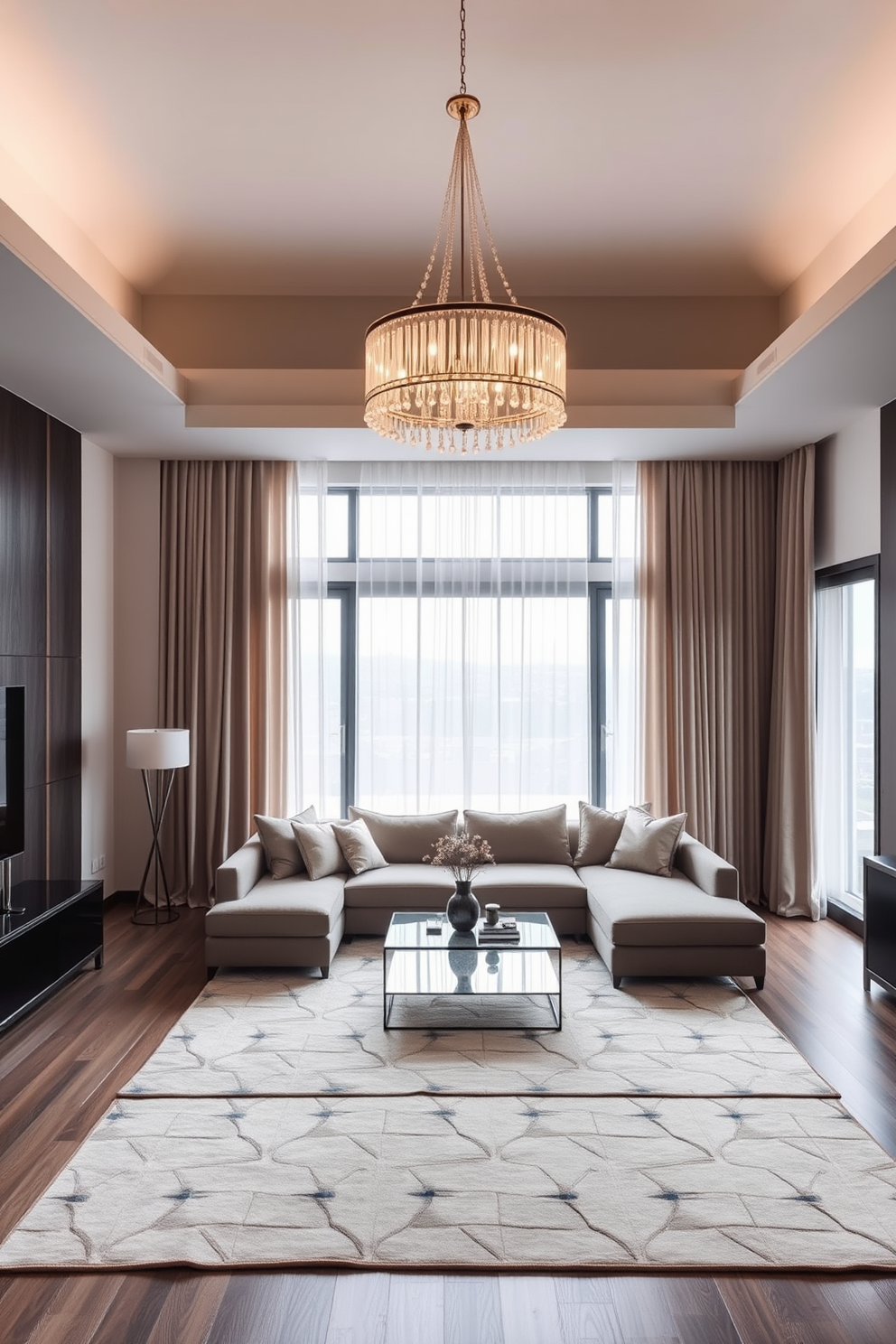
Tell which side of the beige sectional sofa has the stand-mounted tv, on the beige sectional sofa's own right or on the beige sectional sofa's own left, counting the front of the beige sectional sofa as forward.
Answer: on the beige sectional sofa's own right

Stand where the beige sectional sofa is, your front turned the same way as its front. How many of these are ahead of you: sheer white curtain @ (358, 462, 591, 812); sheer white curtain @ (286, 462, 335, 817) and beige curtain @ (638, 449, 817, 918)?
0

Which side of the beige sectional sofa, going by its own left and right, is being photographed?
front

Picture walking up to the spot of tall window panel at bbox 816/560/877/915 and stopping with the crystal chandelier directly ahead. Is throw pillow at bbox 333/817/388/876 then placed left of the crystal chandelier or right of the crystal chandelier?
right

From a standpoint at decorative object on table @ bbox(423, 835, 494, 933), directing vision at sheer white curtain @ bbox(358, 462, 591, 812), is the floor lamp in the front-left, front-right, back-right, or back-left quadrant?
front-left

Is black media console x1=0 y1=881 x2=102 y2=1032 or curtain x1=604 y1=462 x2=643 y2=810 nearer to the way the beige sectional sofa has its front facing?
the black media console

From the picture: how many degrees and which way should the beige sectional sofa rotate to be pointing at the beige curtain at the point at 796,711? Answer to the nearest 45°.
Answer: approximately 135° to its left

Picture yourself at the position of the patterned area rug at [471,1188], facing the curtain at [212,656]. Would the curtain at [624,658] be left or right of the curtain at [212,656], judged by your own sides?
right

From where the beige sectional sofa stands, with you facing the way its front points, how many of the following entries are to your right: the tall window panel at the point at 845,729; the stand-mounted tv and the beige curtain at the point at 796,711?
1

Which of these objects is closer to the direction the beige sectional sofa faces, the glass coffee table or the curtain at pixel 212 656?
the glass coffee table

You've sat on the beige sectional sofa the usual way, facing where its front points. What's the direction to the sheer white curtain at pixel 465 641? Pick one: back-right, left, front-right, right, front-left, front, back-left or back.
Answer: back

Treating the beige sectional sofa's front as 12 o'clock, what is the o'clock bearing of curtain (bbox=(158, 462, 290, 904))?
The curtain is roughly at 4 o'clock from the beige sectional sofa.

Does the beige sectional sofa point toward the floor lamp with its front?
no

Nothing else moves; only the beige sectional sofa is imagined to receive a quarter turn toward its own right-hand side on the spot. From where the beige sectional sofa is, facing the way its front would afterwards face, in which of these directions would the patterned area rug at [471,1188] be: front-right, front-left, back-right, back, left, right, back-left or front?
left

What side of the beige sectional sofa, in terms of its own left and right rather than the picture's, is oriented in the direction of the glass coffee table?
front
